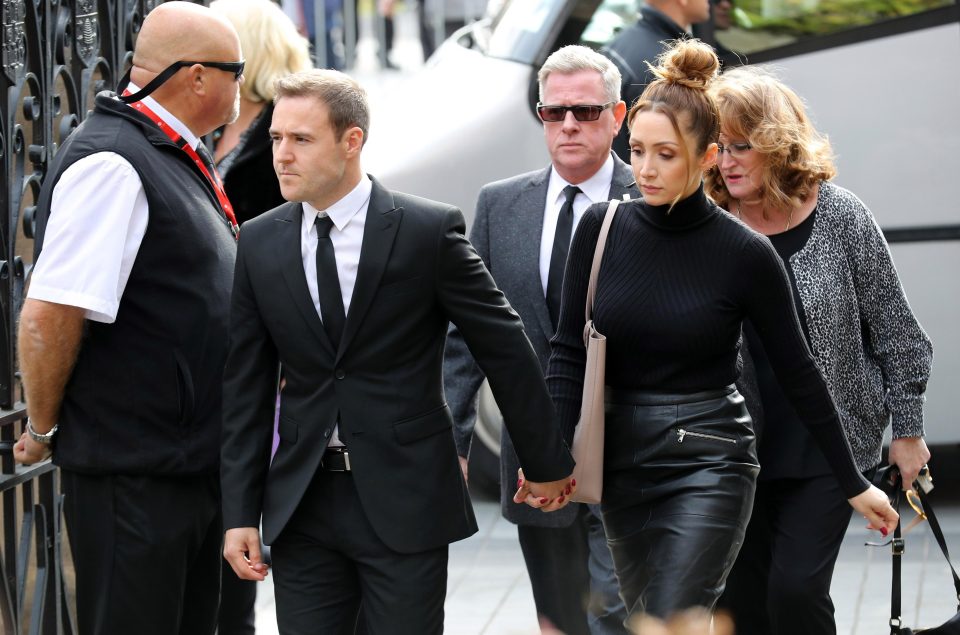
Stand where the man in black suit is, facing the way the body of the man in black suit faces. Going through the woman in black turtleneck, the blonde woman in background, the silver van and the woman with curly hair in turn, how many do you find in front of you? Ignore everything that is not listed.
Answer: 0

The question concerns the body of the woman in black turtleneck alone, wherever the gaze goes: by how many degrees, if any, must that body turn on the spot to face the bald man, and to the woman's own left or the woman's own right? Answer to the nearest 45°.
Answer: approximately 45° to the woman's own right

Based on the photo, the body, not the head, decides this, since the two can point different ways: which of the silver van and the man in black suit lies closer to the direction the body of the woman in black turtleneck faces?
the man in black suit

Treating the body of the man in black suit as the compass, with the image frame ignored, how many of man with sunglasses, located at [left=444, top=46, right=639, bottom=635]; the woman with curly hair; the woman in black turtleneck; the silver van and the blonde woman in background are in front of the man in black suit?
0

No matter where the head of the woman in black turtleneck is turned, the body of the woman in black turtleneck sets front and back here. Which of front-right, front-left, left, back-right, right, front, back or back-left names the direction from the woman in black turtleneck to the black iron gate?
front-right

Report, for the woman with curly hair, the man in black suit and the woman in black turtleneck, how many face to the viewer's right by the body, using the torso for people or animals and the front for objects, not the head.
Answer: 0

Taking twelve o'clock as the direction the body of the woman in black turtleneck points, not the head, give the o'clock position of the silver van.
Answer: The silver van is roughly at 5 o'clock from the woman in black turtleneck.

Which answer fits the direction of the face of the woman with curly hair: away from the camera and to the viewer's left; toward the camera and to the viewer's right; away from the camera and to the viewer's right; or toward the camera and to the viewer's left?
toward the camera and to the viewer's left

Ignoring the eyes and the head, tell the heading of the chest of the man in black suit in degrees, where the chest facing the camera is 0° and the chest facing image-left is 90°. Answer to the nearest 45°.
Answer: approximately 45°

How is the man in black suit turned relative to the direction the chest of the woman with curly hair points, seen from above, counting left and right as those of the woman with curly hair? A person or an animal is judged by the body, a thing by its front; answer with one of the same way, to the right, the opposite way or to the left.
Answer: the same way

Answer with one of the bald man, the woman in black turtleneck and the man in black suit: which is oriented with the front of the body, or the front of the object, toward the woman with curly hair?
the bald man

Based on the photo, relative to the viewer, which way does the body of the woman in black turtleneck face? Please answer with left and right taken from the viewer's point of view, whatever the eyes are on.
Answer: facing the viewer and to the left of the viewer

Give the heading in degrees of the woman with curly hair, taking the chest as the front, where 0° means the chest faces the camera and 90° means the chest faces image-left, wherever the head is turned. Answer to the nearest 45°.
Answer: approximately 45°

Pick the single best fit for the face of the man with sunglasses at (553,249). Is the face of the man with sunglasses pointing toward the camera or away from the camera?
toward the camera

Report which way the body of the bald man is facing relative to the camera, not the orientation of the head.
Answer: to the viewer's right
